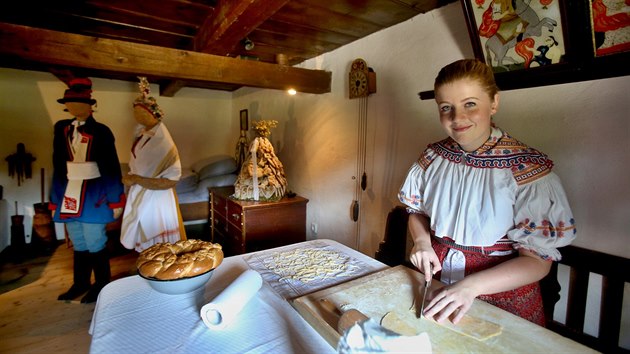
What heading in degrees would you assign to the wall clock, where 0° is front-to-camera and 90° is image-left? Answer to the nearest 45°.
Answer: approximately 45°

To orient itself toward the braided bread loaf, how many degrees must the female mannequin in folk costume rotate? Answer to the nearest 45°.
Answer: approximately 45° to its left

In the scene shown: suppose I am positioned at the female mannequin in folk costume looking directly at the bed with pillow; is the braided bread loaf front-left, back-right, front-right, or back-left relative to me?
back-right

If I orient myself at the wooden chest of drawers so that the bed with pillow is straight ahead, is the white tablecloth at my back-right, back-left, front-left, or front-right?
back-left

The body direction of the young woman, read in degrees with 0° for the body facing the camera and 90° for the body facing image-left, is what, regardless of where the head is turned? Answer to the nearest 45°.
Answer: approximately 45°

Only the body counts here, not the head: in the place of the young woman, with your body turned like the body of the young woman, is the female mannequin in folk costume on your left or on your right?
on your right

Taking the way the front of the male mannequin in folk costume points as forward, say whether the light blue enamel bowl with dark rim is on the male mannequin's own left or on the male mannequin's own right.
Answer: on the male mannequin's own left
